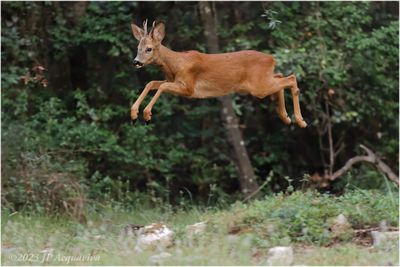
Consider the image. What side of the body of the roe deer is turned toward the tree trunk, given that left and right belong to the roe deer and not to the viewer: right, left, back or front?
right

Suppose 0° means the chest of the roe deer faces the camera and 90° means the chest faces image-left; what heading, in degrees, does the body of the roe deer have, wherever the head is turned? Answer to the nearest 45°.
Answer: approximately 90°
